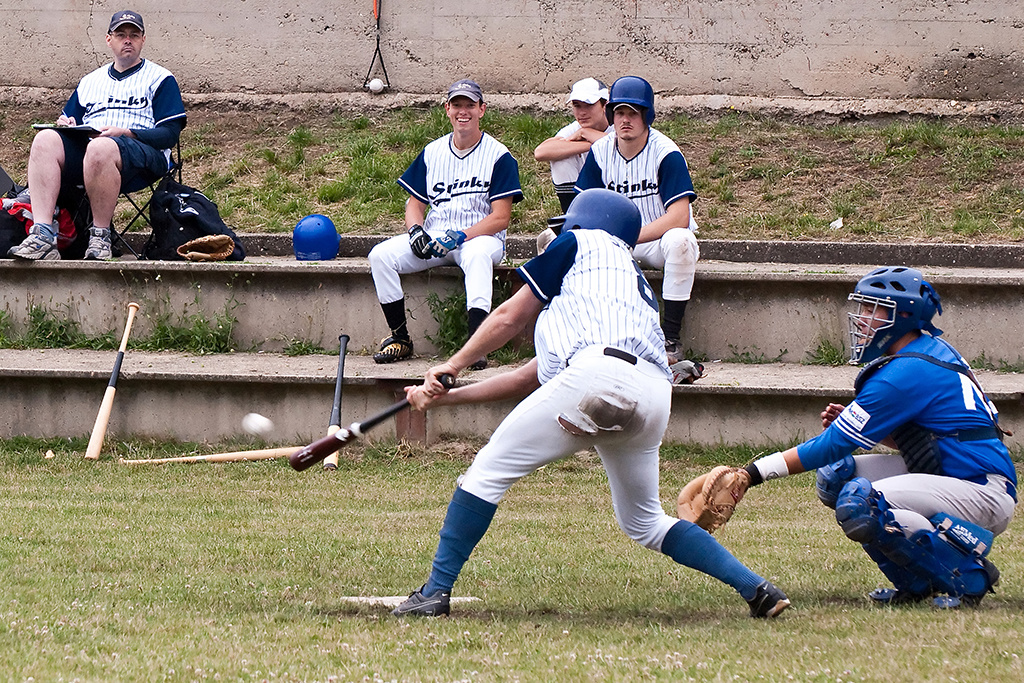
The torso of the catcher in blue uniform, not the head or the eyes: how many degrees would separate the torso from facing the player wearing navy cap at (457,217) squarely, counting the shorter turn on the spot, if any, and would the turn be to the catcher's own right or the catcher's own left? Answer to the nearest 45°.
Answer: approximately 45° to the catcher's own right

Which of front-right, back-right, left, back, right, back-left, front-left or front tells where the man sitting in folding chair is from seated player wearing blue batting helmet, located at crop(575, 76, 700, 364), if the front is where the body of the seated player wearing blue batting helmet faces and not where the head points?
right

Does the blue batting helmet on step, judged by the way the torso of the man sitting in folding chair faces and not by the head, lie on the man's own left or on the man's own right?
on the man's own left

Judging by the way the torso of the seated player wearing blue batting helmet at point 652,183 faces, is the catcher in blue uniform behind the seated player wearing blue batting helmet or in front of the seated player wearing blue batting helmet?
in front

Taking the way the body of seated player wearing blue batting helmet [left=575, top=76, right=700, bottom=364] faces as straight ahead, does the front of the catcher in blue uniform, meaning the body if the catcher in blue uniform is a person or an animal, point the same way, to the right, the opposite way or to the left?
to the right

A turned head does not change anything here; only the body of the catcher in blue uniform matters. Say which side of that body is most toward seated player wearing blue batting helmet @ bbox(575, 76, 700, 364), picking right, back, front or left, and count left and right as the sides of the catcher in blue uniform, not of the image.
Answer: right

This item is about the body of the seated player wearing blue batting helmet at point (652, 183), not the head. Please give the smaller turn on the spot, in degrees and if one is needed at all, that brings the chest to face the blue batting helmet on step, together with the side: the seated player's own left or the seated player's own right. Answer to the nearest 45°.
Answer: approximately 135° to the seated player's own right

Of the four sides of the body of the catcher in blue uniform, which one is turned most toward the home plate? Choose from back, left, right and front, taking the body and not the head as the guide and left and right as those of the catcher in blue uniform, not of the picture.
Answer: front

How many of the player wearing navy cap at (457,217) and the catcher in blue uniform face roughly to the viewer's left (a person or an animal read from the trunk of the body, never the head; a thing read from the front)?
1

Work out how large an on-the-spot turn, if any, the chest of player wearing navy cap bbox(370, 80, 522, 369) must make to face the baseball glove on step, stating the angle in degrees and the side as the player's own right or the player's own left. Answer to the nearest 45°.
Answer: approximately 135° to the player's own right

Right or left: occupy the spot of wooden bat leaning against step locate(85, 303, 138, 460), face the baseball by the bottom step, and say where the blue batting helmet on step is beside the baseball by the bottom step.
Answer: left

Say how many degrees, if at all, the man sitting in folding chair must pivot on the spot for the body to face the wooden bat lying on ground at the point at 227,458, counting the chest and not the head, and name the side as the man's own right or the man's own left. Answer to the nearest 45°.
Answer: approximately 45° to the man's own left
